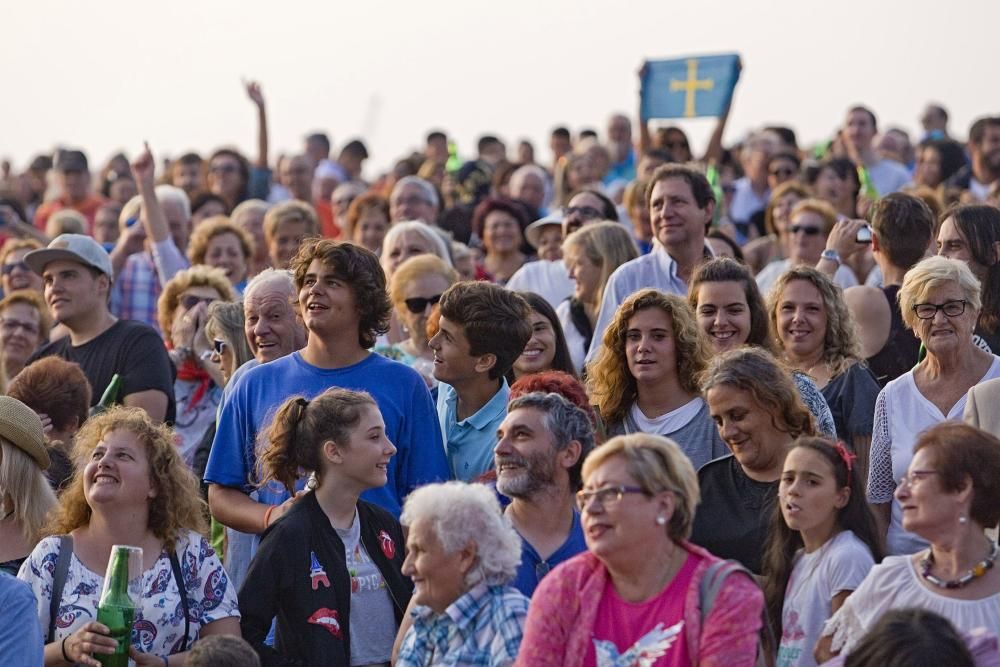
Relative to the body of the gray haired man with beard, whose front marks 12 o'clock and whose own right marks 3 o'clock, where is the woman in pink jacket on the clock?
The woman in pink jacket is roughly at 10 o'clock from the gray haired man with beard.

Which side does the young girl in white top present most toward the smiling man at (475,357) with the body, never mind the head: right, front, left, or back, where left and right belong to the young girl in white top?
right

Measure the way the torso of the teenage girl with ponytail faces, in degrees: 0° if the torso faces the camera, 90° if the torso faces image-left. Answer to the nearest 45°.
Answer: approximately 315°

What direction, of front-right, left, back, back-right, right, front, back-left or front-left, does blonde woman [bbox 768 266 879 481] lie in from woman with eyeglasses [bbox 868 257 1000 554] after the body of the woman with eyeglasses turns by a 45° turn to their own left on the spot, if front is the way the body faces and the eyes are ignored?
back

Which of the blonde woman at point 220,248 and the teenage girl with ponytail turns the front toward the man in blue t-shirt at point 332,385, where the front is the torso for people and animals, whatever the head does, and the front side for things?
the blonde woman

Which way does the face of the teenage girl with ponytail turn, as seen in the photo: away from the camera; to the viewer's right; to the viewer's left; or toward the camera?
to the viewer's right

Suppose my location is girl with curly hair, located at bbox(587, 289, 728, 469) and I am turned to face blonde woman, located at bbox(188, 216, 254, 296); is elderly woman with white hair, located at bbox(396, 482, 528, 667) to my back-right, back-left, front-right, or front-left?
back-left

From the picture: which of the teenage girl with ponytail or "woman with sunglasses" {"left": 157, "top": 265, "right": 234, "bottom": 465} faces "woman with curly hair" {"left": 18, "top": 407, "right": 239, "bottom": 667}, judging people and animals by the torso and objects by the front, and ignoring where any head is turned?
the woman with sunglasses

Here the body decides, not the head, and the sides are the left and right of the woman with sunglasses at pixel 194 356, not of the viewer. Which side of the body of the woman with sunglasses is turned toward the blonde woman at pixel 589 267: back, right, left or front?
left

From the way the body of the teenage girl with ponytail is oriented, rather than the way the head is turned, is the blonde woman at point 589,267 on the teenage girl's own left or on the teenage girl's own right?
on the teenage girl's own left

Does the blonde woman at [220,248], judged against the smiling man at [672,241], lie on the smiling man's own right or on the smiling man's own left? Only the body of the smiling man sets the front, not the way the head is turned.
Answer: on the smiling man's own right
